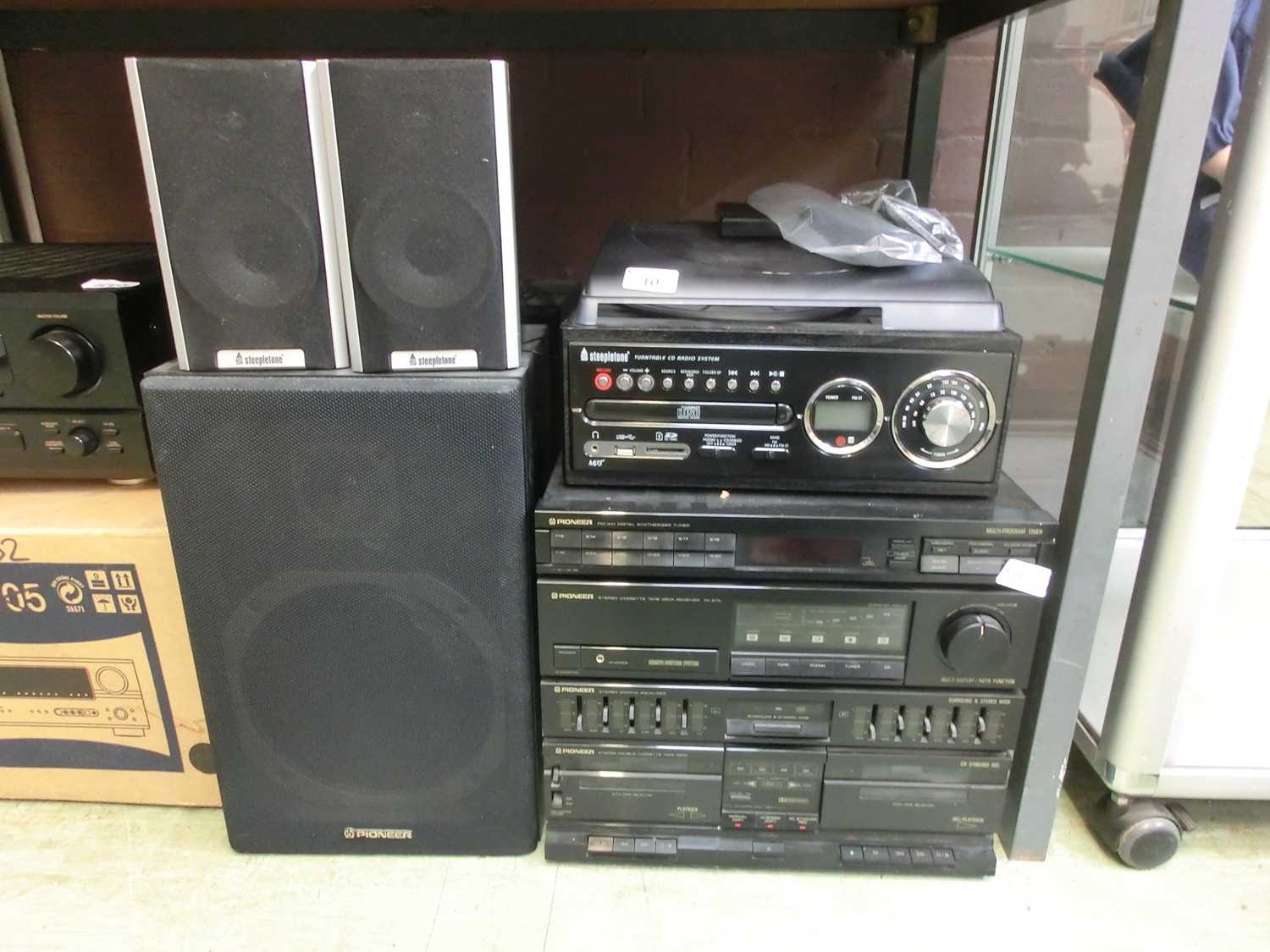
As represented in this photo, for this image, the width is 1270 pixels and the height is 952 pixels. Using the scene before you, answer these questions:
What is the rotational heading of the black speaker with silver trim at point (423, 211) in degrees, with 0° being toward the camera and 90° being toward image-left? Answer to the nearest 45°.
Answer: approximately 0°

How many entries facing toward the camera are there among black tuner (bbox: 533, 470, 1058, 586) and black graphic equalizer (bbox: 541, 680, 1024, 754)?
2

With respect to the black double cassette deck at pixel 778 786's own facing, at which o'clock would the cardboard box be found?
The cardboard box is roughly at 3 o'clock from the black double cassette deck.
